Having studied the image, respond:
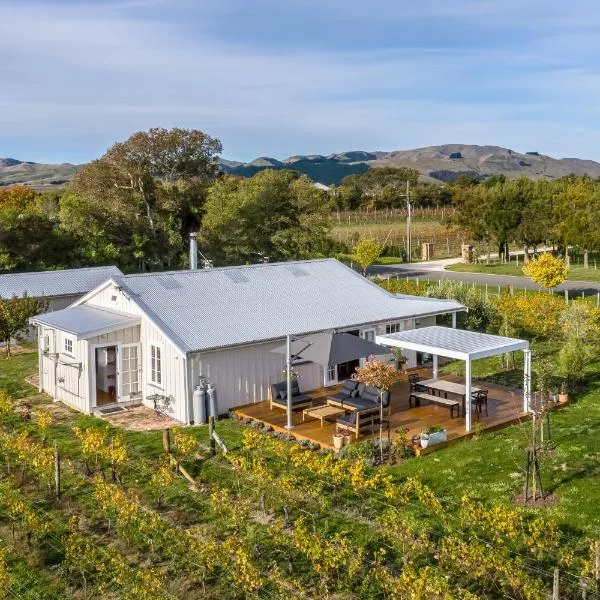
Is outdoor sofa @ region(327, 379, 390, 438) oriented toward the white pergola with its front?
no

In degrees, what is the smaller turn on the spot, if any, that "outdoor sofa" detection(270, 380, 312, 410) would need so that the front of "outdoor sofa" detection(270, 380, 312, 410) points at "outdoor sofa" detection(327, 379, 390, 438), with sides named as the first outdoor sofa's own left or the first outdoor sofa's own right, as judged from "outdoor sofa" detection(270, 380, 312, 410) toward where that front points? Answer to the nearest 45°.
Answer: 0° — it already faces it

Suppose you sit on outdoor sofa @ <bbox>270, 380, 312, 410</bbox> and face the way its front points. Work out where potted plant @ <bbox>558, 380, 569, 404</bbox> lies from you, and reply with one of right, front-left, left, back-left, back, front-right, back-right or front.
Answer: front-left

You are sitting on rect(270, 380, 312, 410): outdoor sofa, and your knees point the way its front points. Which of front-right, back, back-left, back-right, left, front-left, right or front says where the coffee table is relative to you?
front

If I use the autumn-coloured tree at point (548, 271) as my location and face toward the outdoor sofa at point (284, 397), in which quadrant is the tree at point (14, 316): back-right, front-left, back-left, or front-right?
front-right

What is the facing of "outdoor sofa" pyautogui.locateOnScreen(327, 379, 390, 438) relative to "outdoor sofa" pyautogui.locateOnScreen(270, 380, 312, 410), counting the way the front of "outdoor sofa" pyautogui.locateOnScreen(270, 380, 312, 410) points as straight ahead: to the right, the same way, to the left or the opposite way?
to the right

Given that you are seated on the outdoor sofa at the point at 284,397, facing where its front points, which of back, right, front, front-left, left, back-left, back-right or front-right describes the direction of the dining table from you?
front-left

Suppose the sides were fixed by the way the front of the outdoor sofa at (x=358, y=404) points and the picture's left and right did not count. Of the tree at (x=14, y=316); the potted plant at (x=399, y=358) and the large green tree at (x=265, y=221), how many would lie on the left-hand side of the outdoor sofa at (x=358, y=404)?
0

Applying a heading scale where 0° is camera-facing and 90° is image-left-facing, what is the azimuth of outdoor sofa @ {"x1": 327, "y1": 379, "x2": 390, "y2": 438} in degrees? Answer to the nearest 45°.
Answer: approximately 45°

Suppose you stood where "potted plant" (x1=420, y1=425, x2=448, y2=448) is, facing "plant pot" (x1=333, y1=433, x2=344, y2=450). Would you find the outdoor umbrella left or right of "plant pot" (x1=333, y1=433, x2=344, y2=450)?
right

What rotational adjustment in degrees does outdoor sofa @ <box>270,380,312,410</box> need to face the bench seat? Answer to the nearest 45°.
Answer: approximately 45° to its left

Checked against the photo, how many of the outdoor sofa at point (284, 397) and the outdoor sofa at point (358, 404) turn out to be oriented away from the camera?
0

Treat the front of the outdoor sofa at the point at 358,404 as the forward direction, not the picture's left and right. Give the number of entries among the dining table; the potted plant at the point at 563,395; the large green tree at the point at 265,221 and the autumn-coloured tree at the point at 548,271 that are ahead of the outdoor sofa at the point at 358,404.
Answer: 0

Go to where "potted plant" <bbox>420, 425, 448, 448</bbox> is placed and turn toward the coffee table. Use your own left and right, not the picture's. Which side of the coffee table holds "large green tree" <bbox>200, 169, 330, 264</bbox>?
right

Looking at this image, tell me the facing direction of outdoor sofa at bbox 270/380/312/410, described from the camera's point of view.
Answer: facing the viewer and to the right of the viewer

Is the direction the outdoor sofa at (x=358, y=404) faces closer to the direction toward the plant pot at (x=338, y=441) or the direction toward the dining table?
the plant pot

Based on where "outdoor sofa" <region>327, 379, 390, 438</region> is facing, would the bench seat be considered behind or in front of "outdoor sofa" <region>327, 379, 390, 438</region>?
behind

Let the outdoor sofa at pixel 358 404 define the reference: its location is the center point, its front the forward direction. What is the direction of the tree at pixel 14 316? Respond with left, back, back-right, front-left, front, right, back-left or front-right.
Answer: right

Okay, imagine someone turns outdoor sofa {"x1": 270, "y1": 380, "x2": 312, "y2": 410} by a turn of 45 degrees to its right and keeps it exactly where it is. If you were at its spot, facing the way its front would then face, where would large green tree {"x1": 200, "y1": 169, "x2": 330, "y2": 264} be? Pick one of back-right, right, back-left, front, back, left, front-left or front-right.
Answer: back
